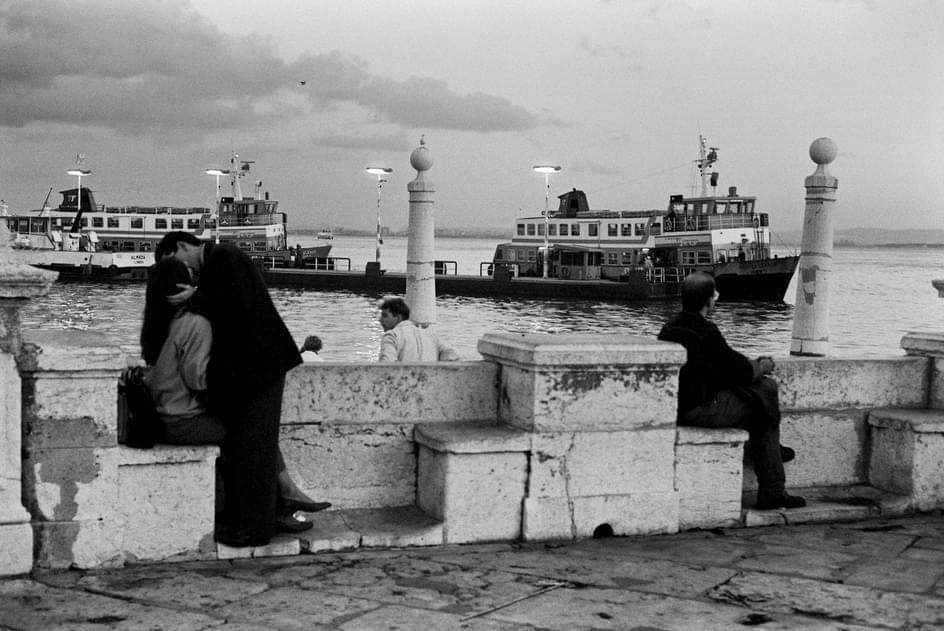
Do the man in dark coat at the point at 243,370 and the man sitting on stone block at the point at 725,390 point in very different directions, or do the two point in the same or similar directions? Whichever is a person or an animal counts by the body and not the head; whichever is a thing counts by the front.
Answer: very different directions

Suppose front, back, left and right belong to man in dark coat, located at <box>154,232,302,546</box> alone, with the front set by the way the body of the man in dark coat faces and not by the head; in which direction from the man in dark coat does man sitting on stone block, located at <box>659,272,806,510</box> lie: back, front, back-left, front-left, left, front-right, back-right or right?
back

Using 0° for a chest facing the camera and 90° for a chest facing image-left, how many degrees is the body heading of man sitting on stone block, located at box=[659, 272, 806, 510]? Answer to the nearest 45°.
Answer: approximately 270°

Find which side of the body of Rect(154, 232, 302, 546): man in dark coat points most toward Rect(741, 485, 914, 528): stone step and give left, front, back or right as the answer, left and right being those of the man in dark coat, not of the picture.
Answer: back

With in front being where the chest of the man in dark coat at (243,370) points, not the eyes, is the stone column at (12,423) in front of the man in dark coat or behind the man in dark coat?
in front

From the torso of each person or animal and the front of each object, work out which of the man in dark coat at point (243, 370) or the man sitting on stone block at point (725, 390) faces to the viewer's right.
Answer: the man sitting on stone block

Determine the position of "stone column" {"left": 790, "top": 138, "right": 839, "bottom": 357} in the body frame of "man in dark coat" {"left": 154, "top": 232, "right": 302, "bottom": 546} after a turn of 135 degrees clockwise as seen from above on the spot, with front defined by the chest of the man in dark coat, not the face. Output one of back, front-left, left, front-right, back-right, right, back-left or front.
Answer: front

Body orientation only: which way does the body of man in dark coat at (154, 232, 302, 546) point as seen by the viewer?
to the viewer's left

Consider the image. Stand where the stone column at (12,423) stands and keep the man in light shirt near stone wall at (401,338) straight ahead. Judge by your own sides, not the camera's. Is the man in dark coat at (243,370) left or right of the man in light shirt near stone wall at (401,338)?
right
